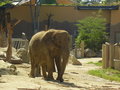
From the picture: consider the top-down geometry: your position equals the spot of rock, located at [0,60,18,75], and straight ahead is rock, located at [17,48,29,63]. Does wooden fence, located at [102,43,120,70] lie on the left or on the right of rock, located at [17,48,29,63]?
right

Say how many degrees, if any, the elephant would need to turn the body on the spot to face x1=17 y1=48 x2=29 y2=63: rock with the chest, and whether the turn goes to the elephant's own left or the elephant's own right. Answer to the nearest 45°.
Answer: approximately 135° to the elephant's own left

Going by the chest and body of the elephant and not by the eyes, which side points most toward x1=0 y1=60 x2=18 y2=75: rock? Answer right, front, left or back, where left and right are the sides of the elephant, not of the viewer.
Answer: back

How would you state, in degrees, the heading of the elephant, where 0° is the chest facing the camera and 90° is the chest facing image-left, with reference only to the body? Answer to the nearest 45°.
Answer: approximately 315°

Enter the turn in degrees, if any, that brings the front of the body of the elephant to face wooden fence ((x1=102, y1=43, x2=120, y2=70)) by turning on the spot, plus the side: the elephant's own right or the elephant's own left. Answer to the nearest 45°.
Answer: approximately 90° to the elephant's own left

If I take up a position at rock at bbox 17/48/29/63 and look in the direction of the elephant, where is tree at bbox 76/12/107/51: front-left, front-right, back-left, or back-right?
back-left

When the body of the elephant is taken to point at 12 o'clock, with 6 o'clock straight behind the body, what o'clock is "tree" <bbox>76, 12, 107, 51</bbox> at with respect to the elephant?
The tree is roughly at 8 o'clock from the elephant.
